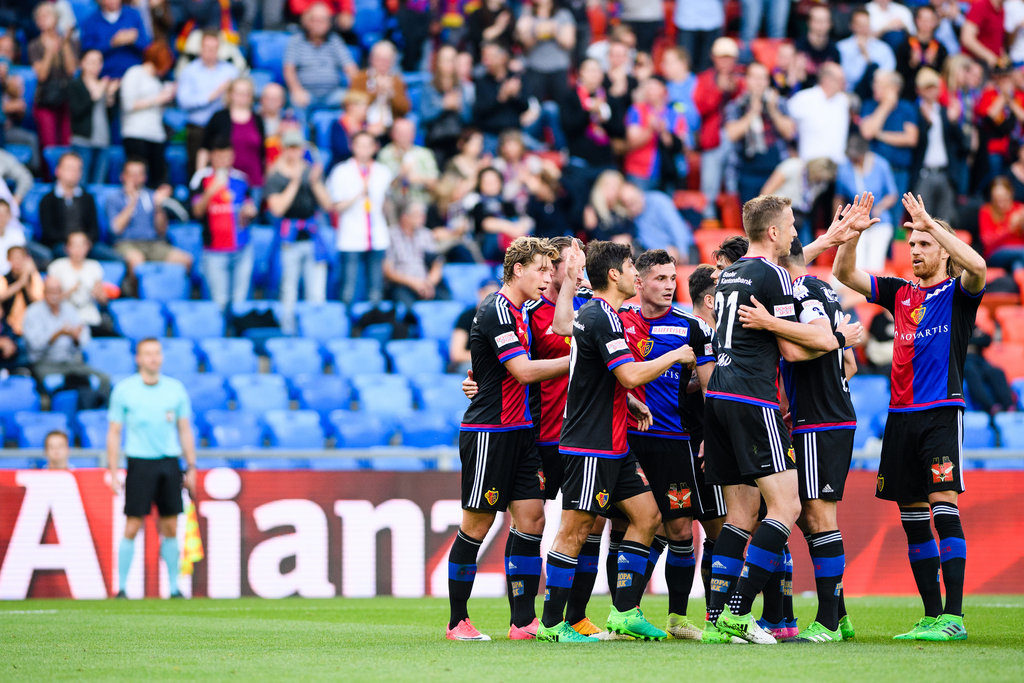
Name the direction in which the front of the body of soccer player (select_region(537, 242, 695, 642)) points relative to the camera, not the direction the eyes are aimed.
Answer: to the viewer's right

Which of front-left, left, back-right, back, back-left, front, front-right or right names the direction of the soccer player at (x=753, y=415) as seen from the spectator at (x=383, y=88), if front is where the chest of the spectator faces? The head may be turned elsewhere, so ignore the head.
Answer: front

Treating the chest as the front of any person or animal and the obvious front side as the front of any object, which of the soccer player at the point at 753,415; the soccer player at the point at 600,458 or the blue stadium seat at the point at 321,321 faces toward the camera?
the blue stadium seat

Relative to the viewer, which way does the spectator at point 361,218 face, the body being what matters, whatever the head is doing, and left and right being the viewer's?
facing the viewer

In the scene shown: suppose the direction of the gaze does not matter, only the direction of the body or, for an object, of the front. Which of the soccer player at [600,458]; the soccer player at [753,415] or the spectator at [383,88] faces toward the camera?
the spectator

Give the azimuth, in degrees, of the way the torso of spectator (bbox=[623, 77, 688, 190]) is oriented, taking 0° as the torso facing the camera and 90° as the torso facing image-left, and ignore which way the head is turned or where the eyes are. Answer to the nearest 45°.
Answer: approximately 0°

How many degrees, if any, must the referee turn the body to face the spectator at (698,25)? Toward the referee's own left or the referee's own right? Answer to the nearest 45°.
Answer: approximately 135° to the referee's own left

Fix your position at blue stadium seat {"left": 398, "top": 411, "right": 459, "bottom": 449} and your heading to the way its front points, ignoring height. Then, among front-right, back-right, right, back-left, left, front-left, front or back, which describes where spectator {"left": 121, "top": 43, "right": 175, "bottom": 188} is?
back-right

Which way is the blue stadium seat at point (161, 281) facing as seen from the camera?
toward the camera

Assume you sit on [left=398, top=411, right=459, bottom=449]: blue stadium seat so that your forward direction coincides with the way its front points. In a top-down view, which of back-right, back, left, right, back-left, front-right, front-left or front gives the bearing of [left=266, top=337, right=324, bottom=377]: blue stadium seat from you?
back-right

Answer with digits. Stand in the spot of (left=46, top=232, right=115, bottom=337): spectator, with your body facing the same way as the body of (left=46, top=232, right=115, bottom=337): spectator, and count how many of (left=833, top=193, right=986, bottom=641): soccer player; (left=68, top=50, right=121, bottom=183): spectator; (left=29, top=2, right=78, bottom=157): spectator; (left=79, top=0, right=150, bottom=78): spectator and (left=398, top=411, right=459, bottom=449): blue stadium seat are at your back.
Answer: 3

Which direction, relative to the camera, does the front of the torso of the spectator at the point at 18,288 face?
toward the camera
